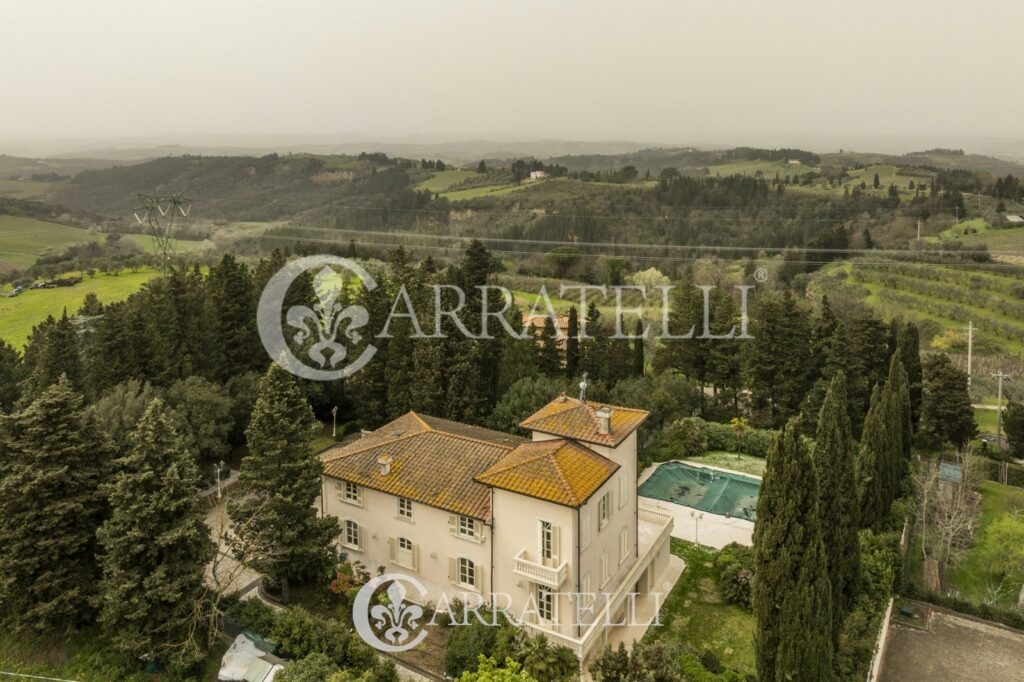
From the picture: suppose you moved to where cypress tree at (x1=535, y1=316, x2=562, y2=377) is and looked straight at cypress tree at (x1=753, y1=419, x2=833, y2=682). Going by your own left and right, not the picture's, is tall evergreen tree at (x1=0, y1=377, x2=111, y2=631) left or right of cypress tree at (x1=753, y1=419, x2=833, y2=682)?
right

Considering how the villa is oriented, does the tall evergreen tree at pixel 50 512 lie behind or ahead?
ahead

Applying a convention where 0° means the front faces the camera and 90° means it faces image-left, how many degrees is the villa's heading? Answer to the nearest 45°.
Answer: approximately 45°

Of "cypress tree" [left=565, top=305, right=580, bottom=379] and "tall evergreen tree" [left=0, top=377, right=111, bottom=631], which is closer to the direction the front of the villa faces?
the tall evergreen tree

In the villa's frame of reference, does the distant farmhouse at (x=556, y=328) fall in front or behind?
behind

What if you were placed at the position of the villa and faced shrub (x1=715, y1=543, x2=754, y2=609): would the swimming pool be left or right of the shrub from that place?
left

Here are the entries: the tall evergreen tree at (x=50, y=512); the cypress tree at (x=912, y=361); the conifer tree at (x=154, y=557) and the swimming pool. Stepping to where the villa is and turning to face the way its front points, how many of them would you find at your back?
2
